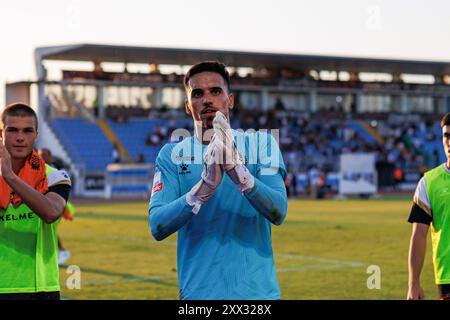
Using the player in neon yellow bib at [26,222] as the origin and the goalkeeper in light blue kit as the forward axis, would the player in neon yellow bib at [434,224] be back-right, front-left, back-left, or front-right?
front-left

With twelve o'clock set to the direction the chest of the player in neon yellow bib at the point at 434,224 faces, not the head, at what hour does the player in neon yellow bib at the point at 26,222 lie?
the player in neon yellow bib at the point at 26,222 is roughly at 2 o'clock from the player in neon yellow bib at the point at 434,224.

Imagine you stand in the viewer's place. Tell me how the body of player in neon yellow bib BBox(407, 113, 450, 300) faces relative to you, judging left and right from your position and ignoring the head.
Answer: facing the viewer

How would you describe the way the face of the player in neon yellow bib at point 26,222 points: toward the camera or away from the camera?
toward the camera

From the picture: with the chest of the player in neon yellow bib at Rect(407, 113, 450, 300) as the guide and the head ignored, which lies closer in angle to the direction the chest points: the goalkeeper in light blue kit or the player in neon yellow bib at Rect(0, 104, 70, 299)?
the goalkeeper in light blue kit

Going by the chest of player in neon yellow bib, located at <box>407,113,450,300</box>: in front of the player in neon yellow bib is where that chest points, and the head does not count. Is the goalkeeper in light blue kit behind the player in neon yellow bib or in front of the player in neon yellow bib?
in front
